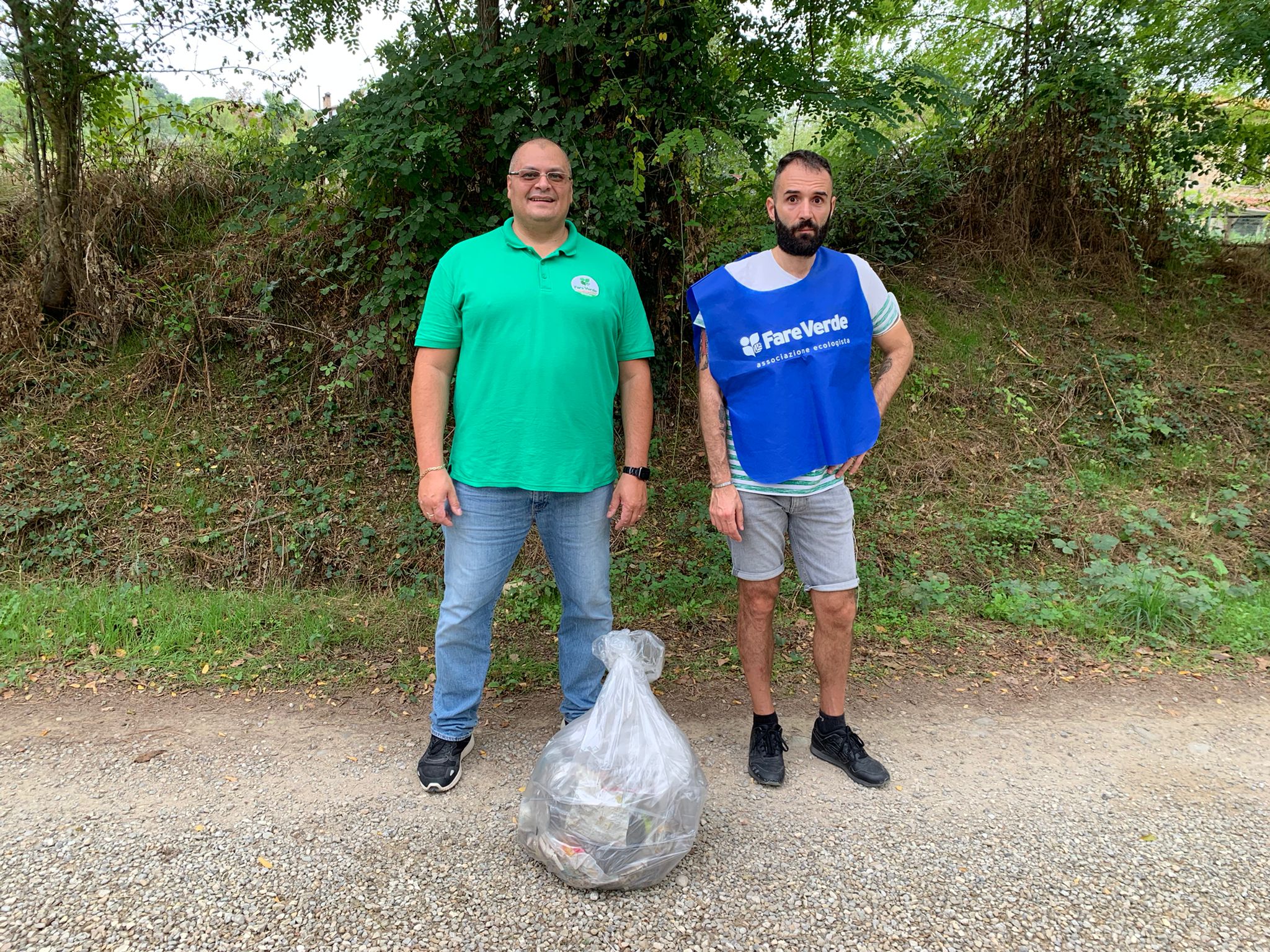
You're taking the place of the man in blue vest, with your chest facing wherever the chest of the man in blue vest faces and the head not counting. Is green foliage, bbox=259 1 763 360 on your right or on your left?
on your right

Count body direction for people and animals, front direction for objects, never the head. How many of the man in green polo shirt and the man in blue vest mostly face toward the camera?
2

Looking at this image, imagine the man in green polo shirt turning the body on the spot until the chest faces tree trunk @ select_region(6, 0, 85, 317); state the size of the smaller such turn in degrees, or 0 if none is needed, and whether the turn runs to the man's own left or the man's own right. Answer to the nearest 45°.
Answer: approximately 135° to the man's own right

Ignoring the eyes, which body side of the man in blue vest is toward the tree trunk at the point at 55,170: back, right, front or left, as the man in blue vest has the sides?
right

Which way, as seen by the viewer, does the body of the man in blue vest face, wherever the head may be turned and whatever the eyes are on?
toward the camera

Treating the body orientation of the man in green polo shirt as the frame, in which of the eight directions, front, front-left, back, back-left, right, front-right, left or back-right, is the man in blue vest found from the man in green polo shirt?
left

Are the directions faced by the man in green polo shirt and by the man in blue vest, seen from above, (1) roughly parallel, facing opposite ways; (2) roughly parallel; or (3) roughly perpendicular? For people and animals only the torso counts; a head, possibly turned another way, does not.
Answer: roughly parallel

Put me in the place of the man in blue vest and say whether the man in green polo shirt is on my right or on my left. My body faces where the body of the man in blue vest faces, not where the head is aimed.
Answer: on my right

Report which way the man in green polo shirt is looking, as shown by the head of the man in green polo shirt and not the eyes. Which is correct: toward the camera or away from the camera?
toward the camera

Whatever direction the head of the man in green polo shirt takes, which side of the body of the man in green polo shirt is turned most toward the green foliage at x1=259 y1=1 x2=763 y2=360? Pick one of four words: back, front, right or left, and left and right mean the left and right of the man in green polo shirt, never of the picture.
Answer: back

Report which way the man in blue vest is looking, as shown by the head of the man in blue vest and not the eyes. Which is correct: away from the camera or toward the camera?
toward the camera

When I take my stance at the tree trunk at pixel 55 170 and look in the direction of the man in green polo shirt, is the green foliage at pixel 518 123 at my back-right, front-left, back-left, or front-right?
front-left

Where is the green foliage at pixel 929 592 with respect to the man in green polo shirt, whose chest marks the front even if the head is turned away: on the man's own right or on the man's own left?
on the man's own left

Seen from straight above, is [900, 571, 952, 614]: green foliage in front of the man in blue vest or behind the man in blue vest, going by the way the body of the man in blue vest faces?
behind
